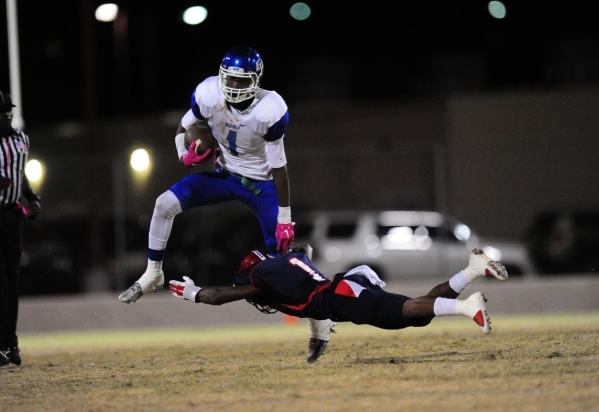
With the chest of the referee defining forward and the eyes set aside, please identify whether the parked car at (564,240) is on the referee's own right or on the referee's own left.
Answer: on the referee's own left

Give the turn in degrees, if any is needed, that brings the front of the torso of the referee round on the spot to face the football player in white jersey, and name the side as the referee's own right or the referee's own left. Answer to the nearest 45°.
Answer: approximately 45° to the referee's own left

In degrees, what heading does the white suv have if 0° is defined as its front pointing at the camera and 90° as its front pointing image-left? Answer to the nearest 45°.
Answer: approximately 270°

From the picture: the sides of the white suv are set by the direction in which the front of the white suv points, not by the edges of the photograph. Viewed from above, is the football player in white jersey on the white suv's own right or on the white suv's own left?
on the white suv's own right
